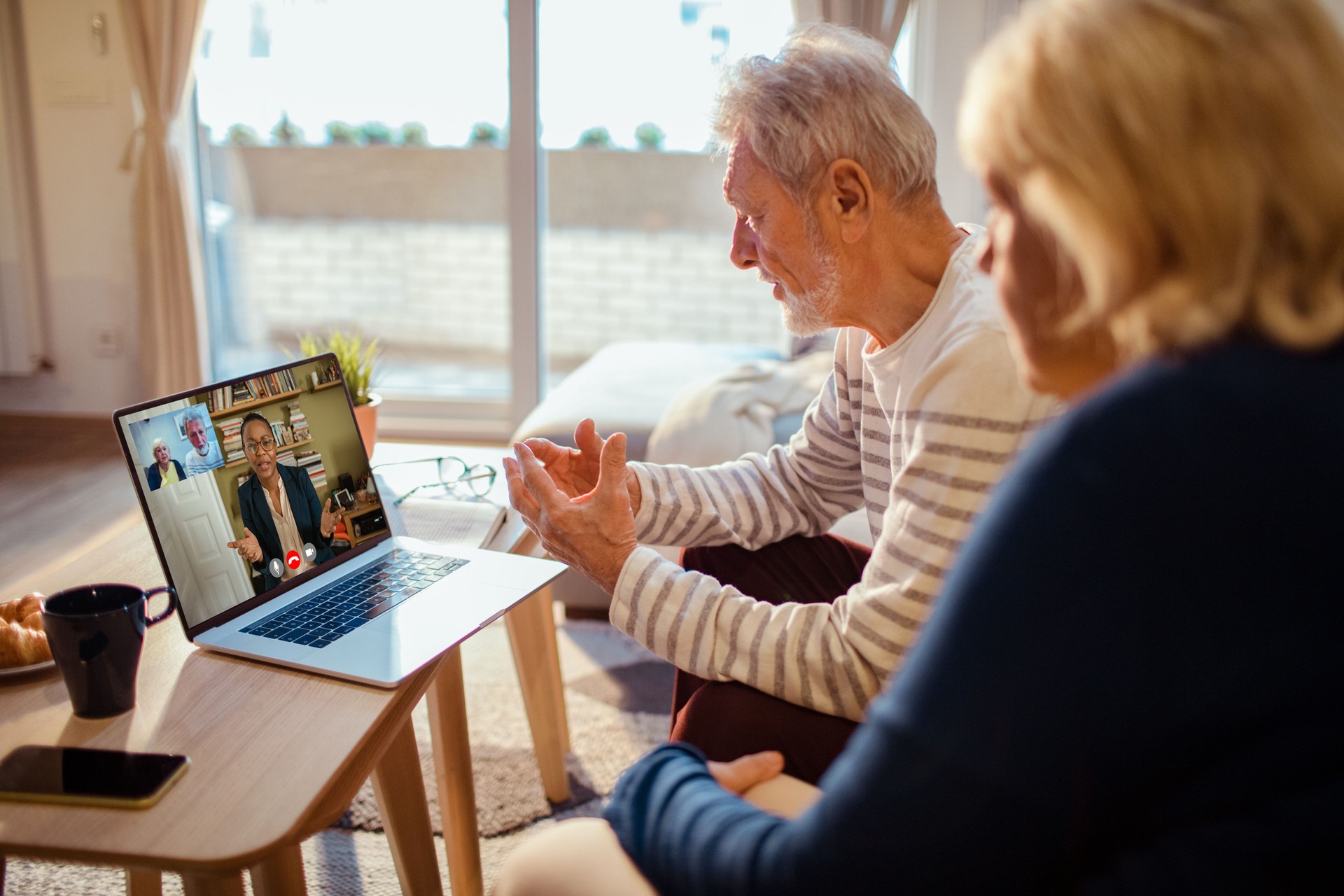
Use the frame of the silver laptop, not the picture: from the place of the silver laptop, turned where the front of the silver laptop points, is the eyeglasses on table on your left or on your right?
on your left

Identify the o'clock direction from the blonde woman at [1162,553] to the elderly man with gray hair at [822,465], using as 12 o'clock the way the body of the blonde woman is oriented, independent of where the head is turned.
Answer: The elderly man with gray hair is roughly at 1 o'clock from the blonde woman.

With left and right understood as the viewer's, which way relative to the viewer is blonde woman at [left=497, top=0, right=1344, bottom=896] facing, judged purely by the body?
facing away from the viewer and to the left of the viewer

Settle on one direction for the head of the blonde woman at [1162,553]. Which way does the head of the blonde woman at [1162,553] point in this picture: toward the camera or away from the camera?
away from the camera

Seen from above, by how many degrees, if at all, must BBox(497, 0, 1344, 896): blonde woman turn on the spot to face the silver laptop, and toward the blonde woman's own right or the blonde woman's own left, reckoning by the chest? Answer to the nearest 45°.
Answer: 0° — they already face it

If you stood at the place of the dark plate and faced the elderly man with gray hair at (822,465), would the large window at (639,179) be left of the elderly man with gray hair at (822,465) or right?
left

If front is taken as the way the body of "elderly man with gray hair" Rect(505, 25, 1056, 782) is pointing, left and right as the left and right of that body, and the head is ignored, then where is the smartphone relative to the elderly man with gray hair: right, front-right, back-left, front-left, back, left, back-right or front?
front-left

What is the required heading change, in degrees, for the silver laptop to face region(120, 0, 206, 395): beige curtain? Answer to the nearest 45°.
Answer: approximately 135° to its left

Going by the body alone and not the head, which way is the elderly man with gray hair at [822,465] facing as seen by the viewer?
to the viewer's left

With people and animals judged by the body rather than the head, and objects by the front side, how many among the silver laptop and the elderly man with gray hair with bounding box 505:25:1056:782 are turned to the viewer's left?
1

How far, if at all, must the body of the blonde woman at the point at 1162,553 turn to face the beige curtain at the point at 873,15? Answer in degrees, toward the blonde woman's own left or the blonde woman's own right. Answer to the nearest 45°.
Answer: approximately 45° to the blonde woman's own right

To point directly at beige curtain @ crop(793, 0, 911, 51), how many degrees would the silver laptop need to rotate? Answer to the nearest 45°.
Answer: approximately 90° to its left

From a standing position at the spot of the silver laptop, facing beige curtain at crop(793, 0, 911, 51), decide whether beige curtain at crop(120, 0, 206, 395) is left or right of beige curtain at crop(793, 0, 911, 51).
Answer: left
